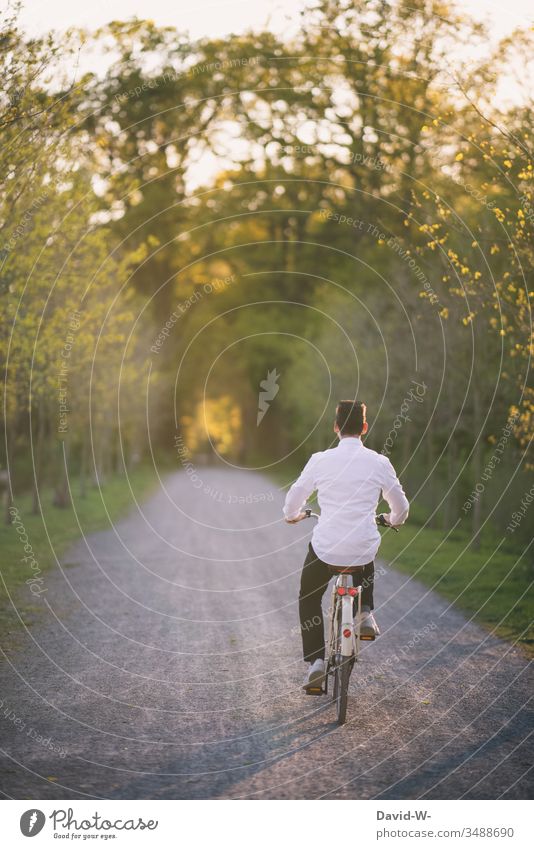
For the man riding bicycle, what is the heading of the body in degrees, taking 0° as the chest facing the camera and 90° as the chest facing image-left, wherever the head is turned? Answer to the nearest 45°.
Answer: approximately 180°

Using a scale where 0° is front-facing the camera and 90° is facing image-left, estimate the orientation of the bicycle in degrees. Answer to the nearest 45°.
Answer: approximately 180°

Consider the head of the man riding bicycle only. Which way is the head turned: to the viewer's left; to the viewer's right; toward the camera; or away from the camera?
away from the camera
